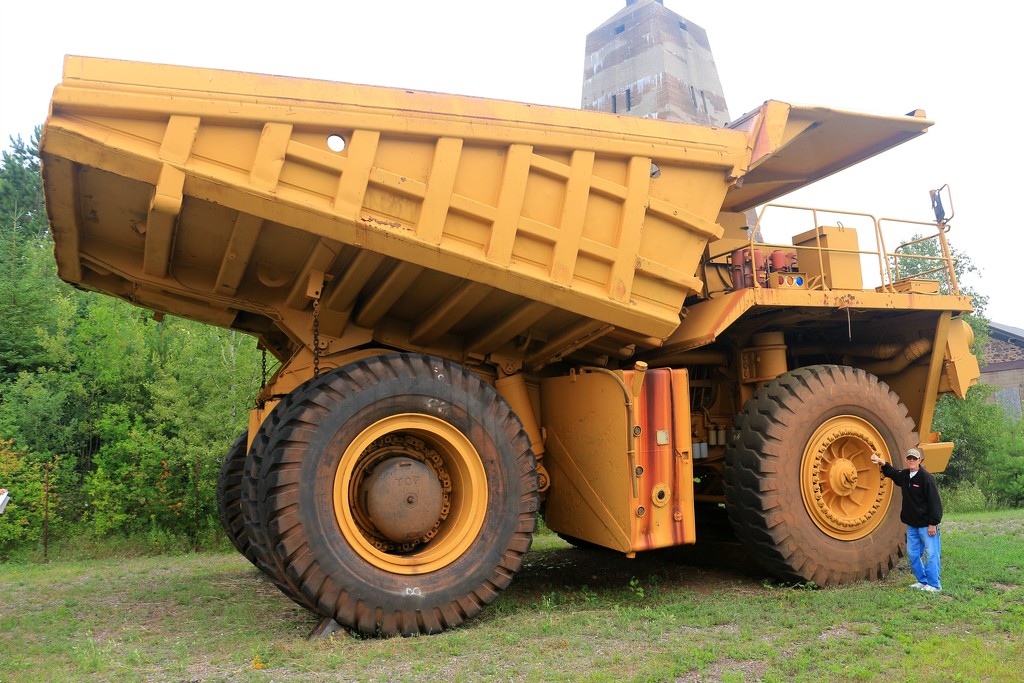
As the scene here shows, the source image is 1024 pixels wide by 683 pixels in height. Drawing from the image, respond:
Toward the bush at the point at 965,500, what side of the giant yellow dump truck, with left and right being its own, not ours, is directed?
front

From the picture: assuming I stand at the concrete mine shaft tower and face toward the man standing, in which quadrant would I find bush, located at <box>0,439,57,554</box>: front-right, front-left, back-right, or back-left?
front-right

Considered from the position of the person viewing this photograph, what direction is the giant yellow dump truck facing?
facing away from the viewer and to the right of the viewer

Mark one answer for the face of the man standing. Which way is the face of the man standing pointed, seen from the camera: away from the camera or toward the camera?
toward the camera
